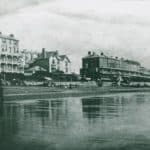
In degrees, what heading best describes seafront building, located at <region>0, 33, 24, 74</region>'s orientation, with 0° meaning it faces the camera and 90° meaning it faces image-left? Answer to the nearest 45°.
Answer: approximately 315°
